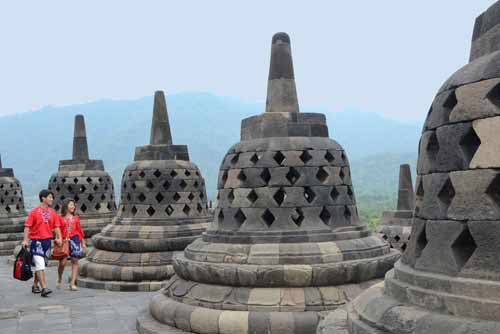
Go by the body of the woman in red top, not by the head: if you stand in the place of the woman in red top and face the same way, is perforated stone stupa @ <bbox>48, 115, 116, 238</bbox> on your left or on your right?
on your left

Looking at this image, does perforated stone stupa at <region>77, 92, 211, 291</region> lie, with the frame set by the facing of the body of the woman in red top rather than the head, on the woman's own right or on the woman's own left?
on the woman's own left

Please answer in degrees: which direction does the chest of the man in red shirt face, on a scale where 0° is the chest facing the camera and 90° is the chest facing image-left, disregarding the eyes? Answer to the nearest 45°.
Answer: approximately 315°

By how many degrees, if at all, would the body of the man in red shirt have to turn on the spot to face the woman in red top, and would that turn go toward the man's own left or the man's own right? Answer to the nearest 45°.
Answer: approximately 90° to the man's own left

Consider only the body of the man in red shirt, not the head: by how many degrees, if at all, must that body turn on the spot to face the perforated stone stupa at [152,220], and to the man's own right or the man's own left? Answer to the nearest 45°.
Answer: approximately 90° to the man's own left

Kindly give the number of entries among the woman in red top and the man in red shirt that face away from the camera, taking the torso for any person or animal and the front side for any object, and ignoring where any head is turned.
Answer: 0

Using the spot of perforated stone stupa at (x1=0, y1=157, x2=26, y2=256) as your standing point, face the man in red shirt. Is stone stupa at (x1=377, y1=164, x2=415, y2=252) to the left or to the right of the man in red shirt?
left

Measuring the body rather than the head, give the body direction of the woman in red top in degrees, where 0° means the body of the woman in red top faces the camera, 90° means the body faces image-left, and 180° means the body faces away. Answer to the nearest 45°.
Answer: approximately 315°

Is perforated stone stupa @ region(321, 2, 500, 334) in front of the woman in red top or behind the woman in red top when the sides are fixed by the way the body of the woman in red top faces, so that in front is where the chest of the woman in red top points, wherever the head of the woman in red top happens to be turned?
in front
